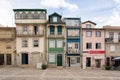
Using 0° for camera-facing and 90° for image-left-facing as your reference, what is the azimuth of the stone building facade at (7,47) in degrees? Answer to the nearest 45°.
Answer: approximately 0°
